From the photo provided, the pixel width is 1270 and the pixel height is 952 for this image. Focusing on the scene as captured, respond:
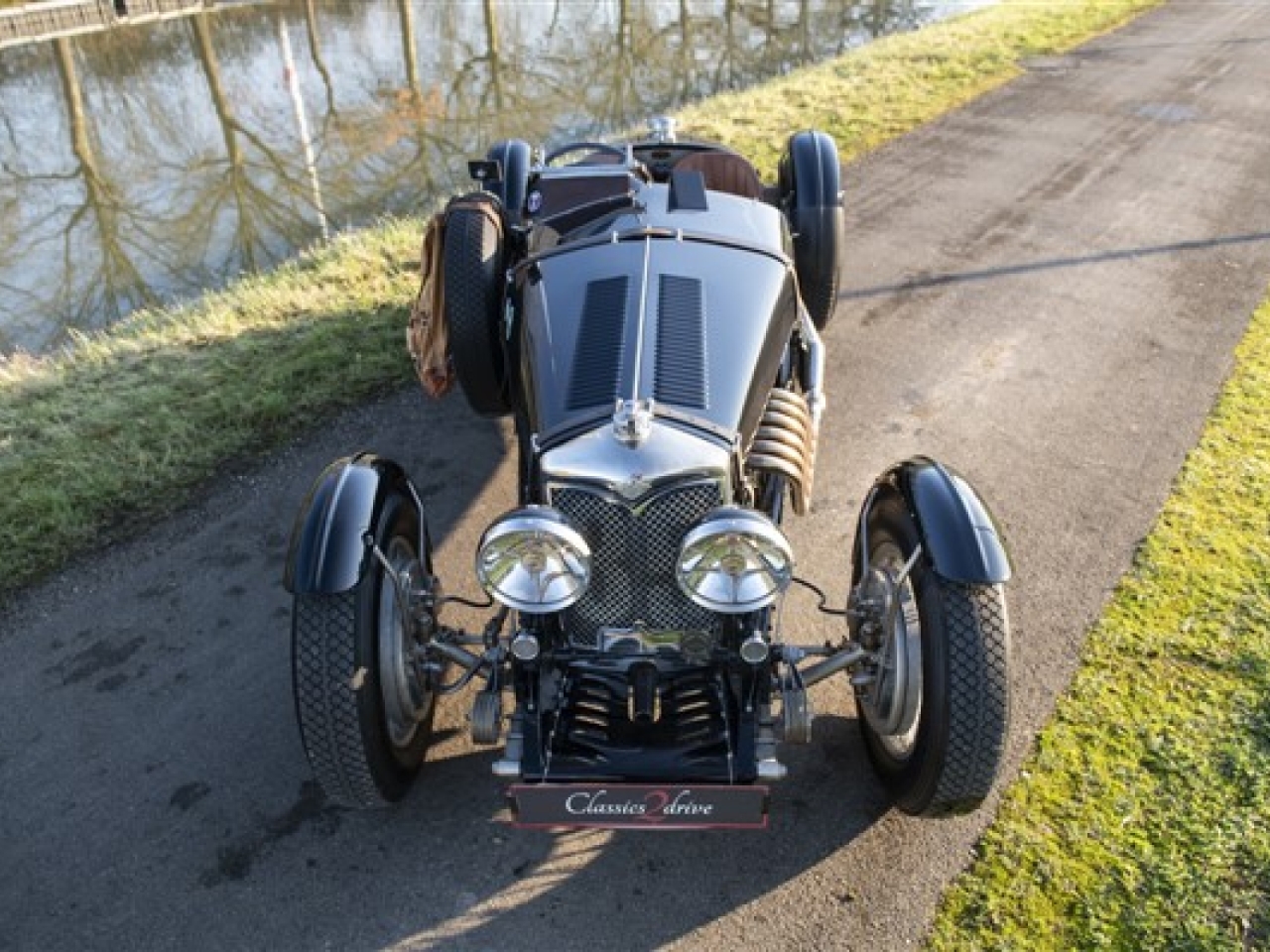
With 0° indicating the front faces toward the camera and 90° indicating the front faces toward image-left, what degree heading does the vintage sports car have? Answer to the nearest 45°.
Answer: approximately 0°
